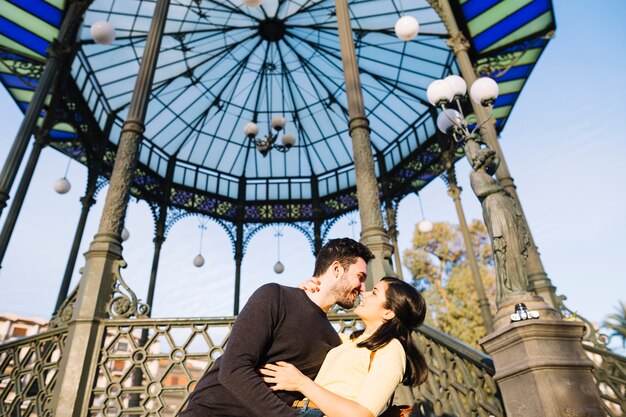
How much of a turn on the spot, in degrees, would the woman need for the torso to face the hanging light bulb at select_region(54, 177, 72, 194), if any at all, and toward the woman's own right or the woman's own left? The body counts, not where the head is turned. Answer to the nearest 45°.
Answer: approximately 45° to the woman's own right

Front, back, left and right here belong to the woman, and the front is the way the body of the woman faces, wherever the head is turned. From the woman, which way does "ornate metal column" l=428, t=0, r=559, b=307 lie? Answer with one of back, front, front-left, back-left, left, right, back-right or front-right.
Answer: back-right

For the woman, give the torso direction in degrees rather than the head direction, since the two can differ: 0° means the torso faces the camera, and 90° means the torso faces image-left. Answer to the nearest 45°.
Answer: approximately 90°
